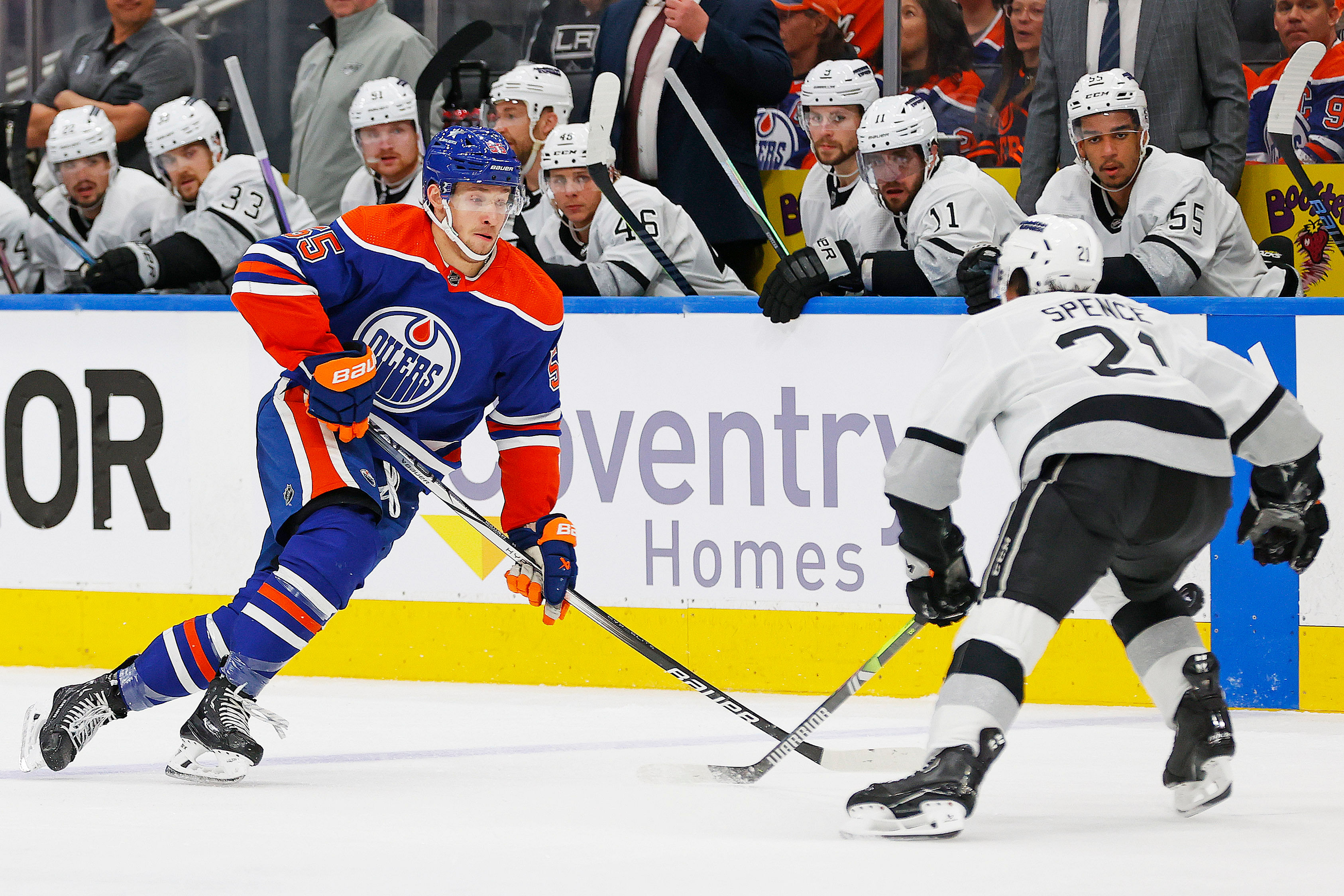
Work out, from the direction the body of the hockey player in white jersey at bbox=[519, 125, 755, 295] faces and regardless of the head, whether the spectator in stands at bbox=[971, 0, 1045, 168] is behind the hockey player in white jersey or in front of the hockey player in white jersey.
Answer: behind

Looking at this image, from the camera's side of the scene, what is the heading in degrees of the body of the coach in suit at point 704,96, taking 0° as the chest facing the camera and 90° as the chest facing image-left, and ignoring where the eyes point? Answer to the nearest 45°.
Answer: approximately 45°

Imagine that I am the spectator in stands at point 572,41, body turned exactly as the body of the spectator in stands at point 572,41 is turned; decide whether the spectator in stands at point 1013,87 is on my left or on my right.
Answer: on my left

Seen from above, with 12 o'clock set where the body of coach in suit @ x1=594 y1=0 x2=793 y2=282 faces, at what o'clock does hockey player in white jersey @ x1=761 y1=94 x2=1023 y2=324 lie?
The hockey player in white jersey is roughly at 9 o'clock from the coach in suit.

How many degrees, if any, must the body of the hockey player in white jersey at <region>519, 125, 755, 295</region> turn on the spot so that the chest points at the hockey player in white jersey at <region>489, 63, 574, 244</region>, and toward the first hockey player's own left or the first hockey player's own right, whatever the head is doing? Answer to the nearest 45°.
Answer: approximately 90° to the first hockey player's own right

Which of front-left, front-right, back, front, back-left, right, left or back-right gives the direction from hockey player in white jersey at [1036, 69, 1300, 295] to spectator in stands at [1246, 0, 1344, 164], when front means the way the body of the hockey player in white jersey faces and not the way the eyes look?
back

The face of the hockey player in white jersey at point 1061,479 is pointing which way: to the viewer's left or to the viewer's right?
to the viewer's left

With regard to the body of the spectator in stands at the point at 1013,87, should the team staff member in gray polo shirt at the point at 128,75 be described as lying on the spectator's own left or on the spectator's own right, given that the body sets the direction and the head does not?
on the spectator's own right

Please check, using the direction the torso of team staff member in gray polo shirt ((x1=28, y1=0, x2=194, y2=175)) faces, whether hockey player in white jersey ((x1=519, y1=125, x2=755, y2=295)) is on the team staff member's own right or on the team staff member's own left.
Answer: on the team staff member's own left

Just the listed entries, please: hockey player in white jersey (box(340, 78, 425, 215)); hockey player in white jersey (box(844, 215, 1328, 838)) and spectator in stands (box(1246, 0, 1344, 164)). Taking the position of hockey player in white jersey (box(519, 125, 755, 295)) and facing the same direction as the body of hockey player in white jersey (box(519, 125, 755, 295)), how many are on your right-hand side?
1

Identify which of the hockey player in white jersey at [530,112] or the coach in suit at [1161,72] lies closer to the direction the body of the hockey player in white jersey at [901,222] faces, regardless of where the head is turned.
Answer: the hockey player in white jersey

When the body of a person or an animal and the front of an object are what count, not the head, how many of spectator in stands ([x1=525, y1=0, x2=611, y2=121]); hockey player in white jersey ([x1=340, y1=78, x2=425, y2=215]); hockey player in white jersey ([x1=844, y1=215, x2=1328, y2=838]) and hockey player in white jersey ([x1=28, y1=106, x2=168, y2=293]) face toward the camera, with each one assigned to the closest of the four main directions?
3

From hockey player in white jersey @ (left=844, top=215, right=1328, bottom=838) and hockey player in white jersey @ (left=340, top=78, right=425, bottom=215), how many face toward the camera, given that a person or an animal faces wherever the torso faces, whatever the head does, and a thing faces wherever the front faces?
1

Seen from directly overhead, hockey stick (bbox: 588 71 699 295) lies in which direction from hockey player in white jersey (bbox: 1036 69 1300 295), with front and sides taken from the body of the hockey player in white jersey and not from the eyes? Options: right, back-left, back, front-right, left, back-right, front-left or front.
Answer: front-right

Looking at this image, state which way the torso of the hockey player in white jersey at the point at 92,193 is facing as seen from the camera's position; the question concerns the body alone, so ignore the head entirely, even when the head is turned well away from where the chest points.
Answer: toward the camera
